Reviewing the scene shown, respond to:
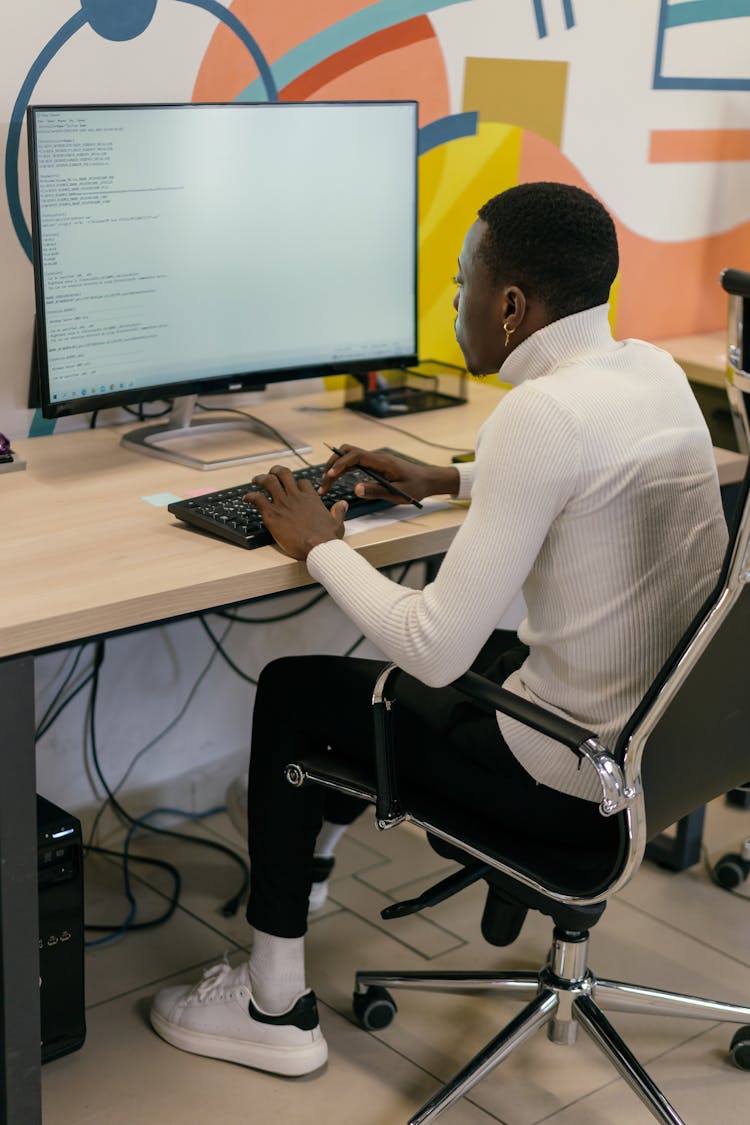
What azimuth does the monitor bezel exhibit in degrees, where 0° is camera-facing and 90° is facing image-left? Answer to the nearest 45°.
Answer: approximately 315°

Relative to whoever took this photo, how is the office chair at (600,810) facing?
facing away from the viewer and to the left of the viewer

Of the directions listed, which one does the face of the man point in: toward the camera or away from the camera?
away from the camera

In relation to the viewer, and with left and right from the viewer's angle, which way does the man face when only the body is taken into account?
facing away from the viewer and to the left of the viewer

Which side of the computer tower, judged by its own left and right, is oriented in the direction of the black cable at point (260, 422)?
left

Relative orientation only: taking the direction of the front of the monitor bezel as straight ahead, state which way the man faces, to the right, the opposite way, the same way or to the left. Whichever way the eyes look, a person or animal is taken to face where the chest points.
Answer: the opposite way

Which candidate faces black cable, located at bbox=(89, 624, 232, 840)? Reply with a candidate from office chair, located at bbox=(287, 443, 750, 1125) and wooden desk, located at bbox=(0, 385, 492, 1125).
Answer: the office chair

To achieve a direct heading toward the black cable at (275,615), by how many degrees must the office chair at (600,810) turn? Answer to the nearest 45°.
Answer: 0° — it already faces it
